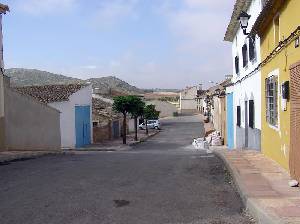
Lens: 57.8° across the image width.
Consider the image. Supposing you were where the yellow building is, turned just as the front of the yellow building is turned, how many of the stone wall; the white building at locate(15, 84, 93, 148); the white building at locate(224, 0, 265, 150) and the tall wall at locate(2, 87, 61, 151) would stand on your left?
0

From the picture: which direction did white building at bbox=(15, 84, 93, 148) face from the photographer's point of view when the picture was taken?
facing the viewer and to the right of the viewer

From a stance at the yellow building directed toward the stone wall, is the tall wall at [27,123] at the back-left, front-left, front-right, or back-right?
front-left

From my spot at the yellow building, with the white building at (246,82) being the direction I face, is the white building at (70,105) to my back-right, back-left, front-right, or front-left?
front-left

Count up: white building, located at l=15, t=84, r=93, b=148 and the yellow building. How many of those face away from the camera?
0

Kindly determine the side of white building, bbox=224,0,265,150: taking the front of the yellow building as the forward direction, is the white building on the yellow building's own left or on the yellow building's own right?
on the yellow building's own right

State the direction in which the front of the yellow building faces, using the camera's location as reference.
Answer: facing the viewer and to the left of the viewer
